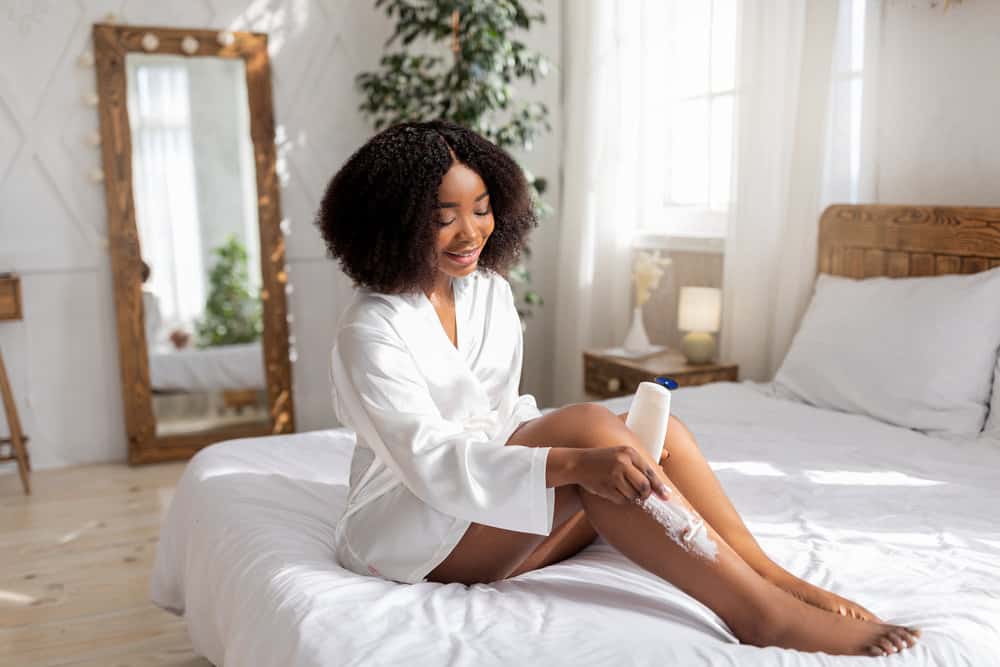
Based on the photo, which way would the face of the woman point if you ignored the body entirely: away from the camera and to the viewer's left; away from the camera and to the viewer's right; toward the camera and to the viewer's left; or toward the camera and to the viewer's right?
toward the camera and to the viewer's right

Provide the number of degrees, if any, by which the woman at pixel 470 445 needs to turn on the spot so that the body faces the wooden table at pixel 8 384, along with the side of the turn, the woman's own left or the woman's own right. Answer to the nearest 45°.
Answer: approximately 180°

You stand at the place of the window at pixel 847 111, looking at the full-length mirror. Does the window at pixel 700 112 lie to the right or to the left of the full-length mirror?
right

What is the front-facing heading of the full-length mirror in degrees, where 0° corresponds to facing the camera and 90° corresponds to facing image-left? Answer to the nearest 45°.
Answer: approximately 315°

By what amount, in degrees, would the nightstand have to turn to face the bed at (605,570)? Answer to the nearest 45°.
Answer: approximately 45° to its left
